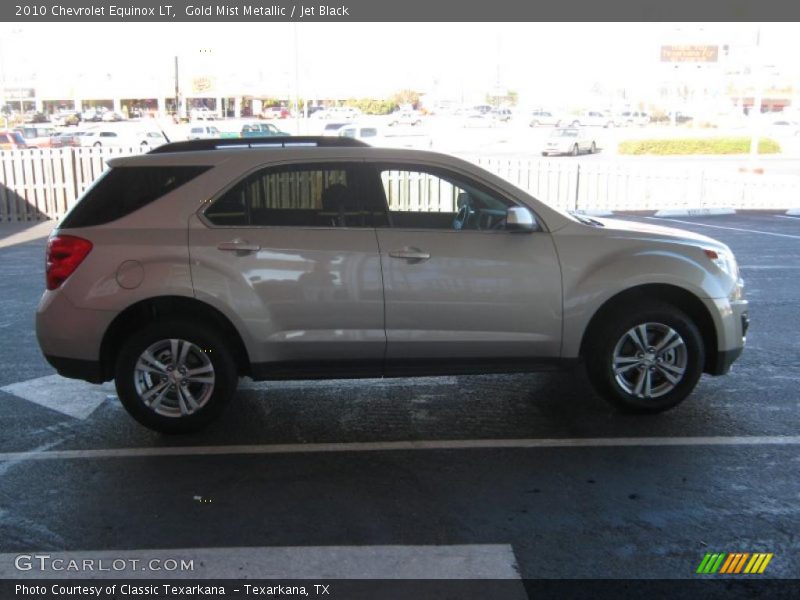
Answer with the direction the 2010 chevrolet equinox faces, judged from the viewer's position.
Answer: facing to the right of the viewer

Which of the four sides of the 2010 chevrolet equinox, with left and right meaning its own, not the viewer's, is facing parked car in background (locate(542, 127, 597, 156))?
left

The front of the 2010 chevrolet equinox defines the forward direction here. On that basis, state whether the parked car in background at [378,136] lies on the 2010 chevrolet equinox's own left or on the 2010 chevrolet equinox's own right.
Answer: on the 2010 chevrolet equinox's own left

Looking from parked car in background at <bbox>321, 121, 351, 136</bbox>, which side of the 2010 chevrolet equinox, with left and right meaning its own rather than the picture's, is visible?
left

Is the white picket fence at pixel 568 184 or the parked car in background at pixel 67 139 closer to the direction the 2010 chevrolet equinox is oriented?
the white picket fence

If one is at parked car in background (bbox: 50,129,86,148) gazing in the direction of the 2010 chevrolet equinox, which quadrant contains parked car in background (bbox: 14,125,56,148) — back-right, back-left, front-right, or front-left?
back-right

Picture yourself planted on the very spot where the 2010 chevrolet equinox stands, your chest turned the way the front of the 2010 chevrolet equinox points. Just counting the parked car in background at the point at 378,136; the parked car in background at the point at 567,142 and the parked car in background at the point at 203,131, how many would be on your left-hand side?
3

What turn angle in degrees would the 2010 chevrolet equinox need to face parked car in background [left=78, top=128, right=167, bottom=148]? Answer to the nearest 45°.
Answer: approximately 90° to its left

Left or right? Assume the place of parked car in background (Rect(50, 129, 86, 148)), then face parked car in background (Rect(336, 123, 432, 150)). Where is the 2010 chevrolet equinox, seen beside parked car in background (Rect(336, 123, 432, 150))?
right

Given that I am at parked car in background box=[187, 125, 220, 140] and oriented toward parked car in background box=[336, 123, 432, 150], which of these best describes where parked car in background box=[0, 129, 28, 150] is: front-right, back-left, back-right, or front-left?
back-right

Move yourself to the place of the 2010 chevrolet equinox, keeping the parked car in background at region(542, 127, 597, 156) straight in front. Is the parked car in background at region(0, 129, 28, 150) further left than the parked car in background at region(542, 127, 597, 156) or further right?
left
